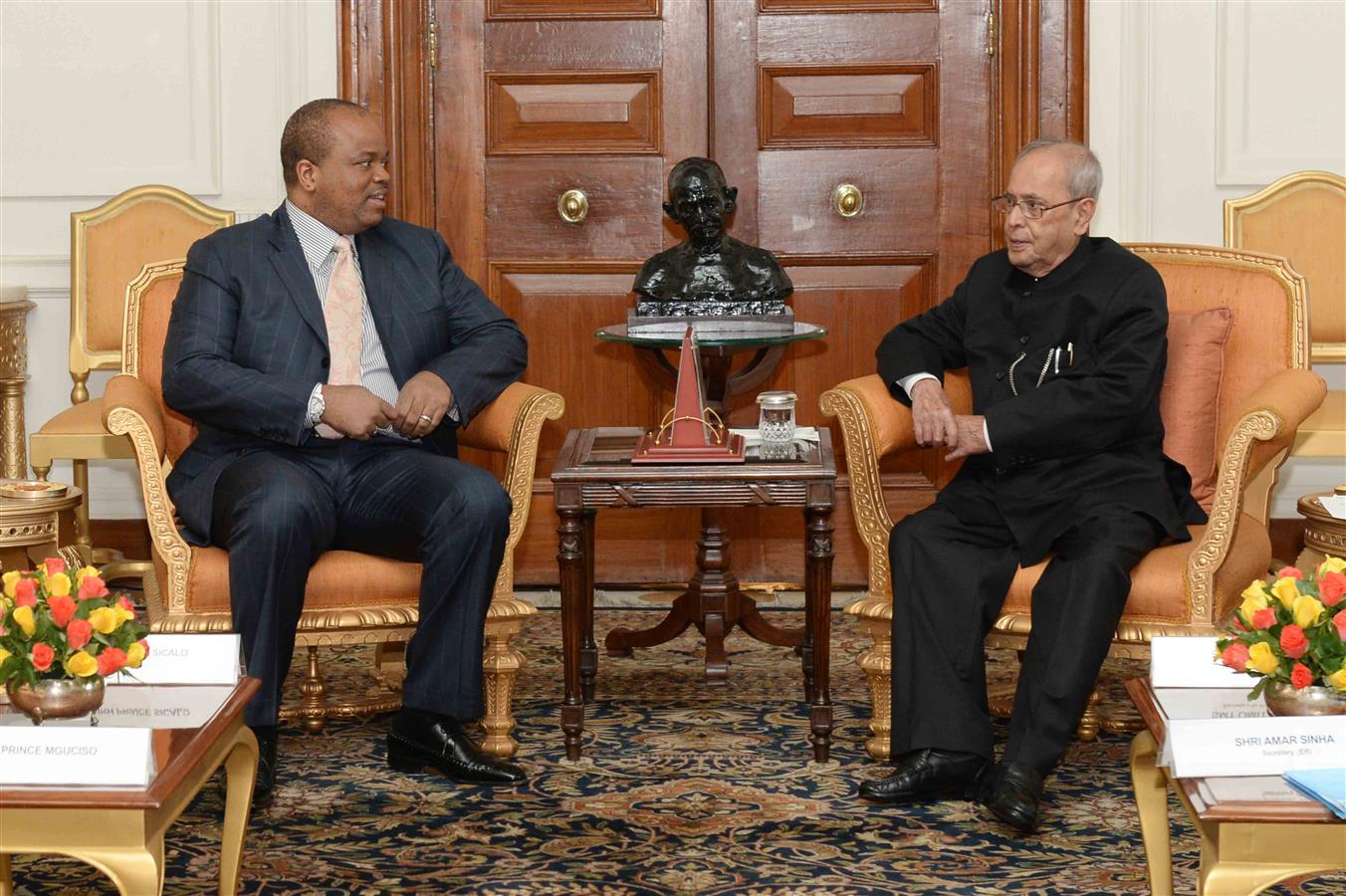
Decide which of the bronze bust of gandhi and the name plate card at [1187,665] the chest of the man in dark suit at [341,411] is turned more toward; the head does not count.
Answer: the name plate card

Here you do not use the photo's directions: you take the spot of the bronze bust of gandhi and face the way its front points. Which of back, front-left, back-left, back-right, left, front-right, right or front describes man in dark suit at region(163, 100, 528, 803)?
front-right

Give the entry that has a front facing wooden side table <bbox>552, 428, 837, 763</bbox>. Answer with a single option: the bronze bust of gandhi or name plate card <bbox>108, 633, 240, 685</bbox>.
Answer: the bronze bust of gandhi

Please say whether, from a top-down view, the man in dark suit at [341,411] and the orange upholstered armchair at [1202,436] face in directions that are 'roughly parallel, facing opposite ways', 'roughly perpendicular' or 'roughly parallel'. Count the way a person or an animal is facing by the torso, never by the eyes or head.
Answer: roughly perpendicular

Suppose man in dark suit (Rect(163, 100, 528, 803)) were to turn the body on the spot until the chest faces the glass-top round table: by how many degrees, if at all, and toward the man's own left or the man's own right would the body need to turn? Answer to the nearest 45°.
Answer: approximately 90° to the man's own left

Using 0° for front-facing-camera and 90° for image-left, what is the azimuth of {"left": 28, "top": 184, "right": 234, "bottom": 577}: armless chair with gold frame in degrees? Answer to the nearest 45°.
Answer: approximately 0°

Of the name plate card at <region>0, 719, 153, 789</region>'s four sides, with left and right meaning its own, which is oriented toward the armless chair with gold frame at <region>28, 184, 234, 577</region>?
back

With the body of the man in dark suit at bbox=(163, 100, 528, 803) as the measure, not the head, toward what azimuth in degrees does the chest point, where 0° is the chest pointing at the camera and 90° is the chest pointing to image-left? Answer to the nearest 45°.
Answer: approximately 315°

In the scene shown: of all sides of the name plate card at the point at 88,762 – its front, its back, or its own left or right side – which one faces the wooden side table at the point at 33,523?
back

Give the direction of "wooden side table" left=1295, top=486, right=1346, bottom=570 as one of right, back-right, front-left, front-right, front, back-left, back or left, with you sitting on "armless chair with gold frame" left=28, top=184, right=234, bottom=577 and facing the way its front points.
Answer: front-left

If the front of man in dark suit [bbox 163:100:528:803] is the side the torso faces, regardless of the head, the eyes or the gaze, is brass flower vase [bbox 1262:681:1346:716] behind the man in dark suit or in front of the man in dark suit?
in front
